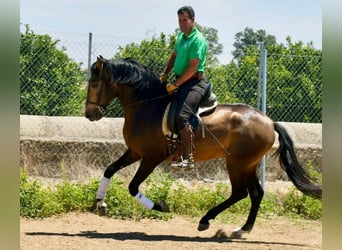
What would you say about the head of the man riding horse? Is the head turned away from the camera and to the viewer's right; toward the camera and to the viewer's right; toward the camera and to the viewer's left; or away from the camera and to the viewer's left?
toward the camera and to the viewer's left

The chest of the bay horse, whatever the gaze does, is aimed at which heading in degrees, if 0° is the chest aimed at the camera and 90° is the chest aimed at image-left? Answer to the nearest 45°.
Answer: approximately 90°

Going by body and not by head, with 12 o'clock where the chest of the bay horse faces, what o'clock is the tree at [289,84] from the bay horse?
The tree is roughly at 4 o'clock from the bay horse.

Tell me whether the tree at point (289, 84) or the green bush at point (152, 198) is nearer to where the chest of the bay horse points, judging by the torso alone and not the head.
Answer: the green bush

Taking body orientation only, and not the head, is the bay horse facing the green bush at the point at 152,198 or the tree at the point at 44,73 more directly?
the tree

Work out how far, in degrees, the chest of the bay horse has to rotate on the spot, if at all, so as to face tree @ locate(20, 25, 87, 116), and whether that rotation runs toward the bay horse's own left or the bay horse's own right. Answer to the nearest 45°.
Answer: approximately 45° to the bay horse's own right

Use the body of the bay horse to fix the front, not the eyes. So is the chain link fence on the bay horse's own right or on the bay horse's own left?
on the bay horse's own right
